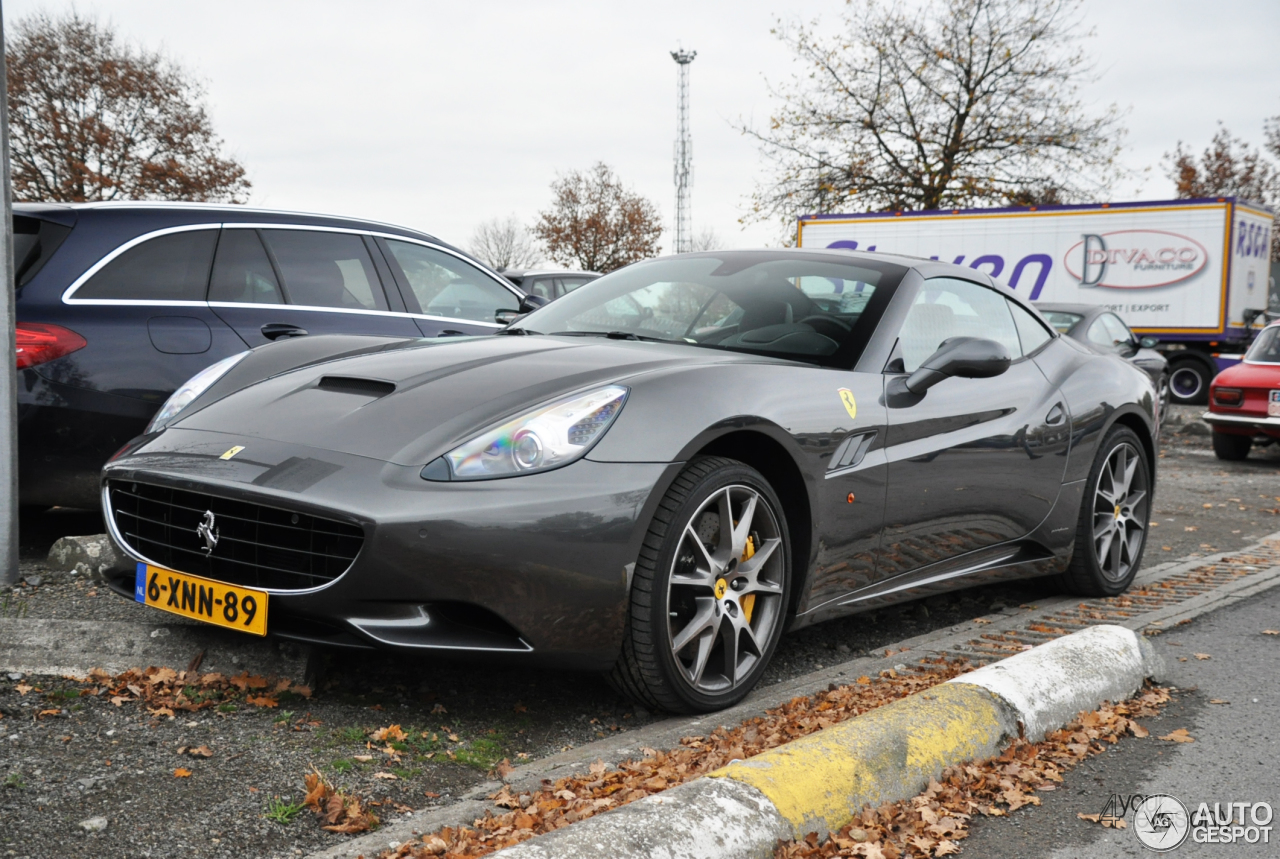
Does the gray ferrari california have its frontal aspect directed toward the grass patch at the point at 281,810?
yes

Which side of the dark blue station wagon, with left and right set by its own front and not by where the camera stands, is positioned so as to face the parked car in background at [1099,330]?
front

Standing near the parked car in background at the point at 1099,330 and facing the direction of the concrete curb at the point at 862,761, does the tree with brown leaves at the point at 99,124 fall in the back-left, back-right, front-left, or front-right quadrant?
back-right

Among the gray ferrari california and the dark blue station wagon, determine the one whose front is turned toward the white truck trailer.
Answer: the dark blue station wagon

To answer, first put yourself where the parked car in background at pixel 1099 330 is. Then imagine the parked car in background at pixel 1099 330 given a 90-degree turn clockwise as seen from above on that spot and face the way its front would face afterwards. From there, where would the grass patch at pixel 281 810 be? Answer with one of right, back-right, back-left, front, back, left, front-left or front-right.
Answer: front-right

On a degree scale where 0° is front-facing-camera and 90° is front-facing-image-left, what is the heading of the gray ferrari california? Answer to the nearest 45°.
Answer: approximately 45°

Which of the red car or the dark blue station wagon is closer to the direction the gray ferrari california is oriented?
the dark blue station wagon

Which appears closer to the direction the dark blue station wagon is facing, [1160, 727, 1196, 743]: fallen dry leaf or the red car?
the red car

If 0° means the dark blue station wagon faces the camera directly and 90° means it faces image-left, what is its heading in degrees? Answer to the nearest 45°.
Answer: approximately 225°
